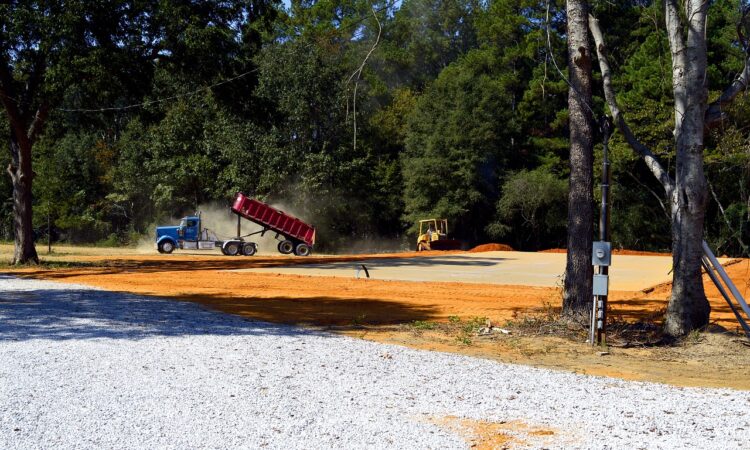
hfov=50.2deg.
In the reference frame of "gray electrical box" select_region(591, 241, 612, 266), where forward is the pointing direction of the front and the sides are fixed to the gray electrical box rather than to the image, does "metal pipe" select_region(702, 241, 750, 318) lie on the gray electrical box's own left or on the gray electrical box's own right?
on the gray electrical box's own left

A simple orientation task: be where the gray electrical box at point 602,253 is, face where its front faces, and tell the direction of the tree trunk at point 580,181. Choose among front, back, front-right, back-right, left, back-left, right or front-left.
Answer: back

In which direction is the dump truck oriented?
to the viewer's left

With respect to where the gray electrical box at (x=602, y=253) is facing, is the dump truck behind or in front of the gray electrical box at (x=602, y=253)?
behind

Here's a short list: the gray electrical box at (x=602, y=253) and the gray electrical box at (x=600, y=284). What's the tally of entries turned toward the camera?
2

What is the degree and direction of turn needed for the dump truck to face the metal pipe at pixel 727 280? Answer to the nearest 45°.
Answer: approximately 90° to its left

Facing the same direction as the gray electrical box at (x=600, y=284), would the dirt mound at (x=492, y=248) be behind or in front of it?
behind

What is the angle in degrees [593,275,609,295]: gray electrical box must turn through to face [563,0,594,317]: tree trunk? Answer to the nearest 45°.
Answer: approximately 180°

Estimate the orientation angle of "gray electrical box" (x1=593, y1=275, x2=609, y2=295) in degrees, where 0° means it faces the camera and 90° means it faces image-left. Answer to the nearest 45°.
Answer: approximately 0°

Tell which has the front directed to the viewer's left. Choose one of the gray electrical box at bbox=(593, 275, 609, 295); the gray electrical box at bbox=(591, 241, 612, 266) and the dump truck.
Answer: the dump truck
